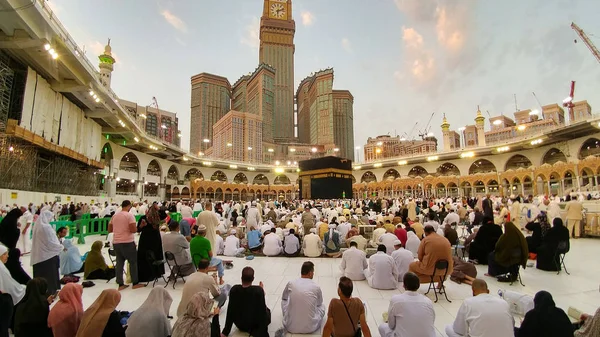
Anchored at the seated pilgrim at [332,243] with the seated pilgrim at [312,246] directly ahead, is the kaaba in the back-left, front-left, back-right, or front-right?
back-right

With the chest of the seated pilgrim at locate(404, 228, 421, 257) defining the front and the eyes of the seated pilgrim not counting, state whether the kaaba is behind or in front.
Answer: in front

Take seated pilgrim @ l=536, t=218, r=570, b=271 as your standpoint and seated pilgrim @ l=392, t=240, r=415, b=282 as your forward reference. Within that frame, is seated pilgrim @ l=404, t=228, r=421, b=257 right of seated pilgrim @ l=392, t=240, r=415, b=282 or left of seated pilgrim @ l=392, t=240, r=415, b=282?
right

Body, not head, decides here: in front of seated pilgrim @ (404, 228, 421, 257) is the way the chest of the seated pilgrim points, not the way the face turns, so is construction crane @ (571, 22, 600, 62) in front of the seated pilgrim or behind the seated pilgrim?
in front

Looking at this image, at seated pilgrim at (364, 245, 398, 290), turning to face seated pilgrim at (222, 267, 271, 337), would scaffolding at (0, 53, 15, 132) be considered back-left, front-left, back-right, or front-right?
front-right

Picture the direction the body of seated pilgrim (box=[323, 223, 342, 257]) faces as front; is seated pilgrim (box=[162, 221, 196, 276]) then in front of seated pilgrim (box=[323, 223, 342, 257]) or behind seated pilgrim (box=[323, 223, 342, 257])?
behind

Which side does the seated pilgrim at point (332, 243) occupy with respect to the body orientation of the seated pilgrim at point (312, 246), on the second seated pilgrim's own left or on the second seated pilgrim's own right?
on the second seated pilgrim's own right

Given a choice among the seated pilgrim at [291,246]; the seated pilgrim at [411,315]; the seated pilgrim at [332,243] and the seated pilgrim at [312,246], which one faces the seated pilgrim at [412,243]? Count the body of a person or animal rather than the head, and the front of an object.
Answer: the seated pilgrim at [411,315]

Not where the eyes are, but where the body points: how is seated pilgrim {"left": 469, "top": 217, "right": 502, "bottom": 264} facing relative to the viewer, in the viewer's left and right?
facing away from the viewer and to the left of the viewer

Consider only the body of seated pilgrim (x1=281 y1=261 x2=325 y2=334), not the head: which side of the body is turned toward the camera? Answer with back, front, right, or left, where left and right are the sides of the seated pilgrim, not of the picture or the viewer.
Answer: back

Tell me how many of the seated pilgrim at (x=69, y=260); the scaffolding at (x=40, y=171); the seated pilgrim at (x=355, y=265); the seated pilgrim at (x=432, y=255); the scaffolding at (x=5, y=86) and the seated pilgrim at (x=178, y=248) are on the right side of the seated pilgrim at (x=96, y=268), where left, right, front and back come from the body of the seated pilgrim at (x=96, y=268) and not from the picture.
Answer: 3

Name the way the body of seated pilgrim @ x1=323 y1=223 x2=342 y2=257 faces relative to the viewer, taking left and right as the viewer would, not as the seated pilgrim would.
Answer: facing away from the viewer

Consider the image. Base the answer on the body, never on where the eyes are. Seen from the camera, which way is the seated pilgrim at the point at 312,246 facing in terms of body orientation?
away from the camera

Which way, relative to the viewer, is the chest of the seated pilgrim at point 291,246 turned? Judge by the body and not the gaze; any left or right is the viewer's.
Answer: facing away from the viewer

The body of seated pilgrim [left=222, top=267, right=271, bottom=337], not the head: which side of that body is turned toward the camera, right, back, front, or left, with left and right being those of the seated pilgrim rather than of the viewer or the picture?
back

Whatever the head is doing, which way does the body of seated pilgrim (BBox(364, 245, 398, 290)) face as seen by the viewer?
away from the camera

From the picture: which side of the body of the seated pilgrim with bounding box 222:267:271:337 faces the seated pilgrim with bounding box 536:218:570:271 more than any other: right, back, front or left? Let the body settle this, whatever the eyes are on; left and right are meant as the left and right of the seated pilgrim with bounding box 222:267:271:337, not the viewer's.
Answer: right

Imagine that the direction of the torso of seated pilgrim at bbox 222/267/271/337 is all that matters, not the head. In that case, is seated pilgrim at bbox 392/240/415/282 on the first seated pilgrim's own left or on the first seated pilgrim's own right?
on the first seated pilgrim's own right

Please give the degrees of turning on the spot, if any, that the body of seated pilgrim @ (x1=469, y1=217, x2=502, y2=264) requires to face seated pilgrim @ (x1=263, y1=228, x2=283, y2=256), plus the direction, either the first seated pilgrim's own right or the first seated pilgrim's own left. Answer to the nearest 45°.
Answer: approximately 45° to the first seated pilgrim's own left

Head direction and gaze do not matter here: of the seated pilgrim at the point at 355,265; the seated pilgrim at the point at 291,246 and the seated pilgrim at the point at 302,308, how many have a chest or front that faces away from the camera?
3

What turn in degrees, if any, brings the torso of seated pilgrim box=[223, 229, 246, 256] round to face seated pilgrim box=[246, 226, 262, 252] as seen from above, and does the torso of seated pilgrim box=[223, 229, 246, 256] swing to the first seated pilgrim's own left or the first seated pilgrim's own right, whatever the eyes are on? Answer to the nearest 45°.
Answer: approximately 45° to the first seated pilgrim's own right

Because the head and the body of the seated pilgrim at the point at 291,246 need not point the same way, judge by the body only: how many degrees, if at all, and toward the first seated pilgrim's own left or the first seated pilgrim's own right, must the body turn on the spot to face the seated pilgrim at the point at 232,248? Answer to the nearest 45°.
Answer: approximately 90° to the first seated pilgrim's own left

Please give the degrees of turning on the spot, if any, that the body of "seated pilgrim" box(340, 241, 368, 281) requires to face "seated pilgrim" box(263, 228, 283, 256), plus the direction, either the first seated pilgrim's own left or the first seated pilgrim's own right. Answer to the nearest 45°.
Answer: approximately 45° to the first seated pilgrim's own left
